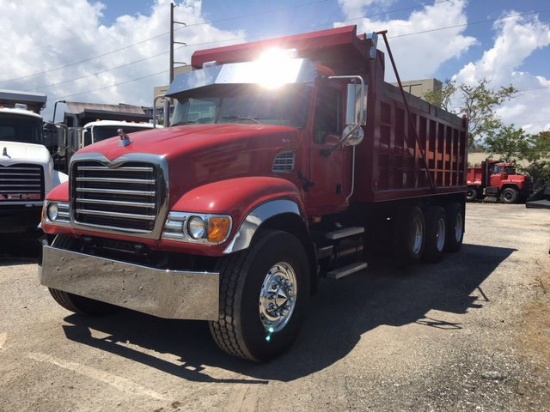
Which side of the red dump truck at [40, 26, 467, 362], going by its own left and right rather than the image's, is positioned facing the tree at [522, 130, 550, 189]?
back

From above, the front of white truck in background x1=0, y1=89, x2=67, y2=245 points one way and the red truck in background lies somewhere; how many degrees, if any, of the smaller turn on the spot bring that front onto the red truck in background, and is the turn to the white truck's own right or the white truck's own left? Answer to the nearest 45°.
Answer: approximately 135° to the white truck's own left

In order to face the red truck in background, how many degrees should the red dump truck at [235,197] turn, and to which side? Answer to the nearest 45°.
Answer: approximately 180°

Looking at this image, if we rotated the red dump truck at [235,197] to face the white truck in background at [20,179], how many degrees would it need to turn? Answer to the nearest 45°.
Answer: approximately 90° to its right

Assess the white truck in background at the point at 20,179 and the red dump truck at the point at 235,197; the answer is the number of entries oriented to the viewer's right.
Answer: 0

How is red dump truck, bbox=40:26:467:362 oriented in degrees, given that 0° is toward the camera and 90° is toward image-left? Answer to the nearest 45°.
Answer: approximately 45°

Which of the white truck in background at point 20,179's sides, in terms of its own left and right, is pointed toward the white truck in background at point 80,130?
back

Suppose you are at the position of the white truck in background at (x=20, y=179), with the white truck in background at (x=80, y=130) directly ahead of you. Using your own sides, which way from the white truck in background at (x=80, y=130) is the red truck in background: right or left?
right
